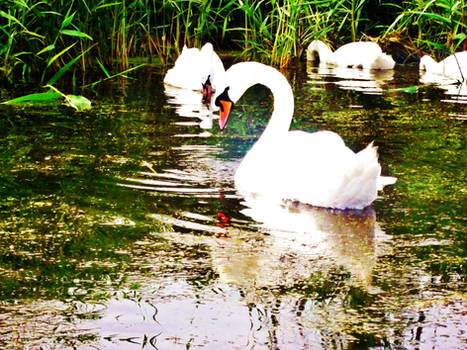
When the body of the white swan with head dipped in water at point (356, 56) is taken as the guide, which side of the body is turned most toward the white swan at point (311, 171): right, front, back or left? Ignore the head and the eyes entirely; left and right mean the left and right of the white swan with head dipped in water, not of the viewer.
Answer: left

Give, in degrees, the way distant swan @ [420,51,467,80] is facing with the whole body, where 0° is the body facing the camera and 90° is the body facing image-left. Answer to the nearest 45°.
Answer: approximately 90°

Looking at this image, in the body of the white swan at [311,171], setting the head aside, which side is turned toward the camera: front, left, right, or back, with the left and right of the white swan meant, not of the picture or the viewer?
left

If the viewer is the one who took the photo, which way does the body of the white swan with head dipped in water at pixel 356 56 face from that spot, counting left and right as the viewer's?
facing to the left of the viewer

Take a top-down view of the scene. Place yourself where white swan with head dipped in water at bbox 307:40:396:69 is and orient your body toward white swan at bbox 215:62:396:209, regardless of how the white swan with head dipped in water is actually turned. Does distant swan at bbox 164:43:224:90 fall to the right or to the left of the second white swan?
right

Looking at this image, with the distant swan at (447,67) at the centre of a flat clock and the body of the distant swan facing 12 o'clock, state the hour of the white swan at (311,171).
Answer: The white swan is roughly at 9 o'clock from the distant swan.

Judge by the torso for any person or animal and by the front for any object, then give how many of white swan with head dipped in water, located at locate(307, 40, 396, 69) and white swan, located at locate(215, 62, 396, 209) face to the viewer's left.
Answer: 2

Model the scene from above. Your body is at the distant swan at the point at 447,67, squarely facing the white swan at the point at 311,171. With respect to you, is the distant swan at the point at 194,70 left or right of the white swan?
right
